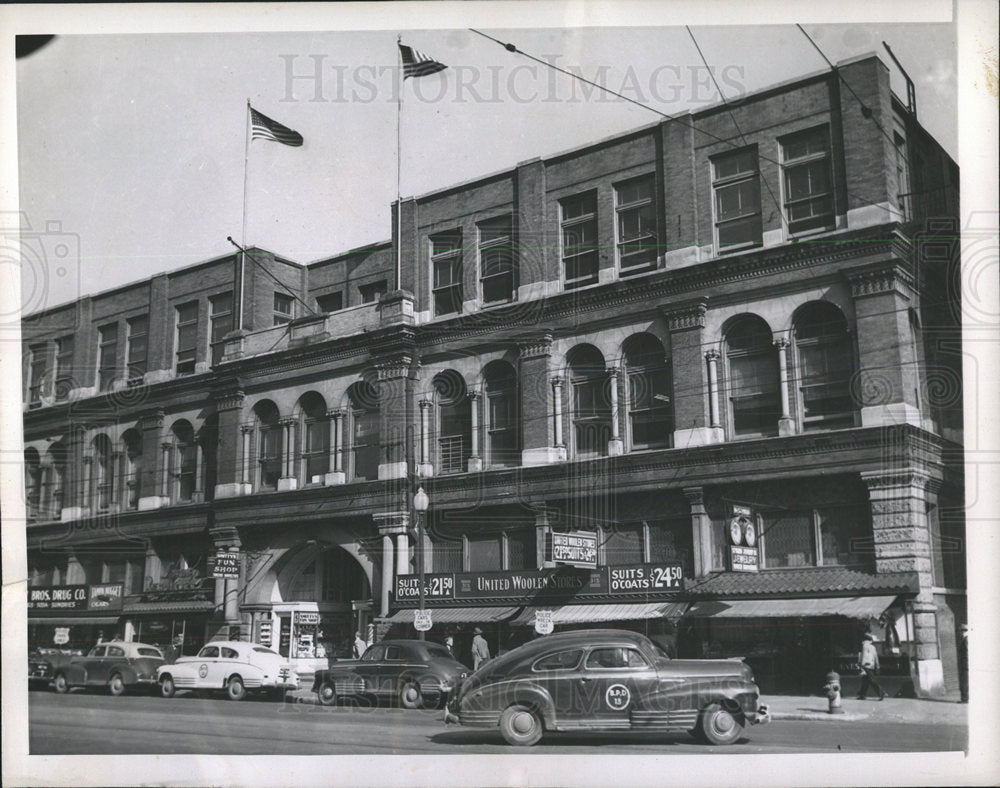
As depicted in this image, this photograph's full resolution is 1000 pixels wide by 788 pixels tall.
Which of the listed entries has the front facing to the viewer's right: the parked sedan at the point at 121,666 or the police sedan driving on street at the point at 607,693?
the police sedan driving on street at the point at 607,693

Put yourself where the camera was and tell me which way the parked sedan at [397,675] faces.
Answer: facing away from the viewer and to the left of the viewer

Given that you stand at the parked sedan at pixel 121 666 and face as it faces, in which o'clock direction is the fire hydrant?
The fire hydrant is roughly at 6 o'clock from the parked sedan.

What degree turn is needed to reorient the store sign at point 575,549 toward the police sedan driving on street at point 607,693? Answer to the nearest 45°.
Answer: approximately 45° to its left

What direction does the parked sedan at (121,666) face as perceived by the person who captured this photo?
facing away from the viewer and to the left of the viewer

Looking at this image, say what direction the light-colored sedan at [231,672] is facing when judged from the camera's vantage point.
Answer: facing away from the viewer and to the left of the viewer

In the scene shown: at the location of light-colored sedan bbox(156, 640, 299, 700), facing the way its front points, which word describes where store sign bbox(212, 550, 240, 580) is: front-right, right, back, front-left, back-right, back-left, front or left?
front-right

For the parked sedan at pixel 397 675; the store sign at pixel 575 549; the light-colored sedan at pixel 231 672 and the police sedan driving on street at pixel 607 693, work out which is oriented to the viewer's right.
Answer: the police sedan driving on street at pixel 607 693

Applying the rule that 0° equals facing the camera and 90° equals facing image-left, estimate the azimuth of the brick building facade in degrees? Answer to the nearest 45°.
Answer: approximately 45°

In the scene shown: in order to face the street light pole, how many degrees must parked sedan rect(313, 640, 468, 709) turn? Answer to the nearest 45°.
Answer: approximately 45° to its right

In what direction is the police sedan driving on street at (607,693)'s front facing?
to the viewer's right

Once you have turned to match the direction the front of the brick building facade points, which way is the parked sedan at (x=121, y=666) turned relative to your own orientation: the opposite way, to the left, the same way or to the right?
to the right
